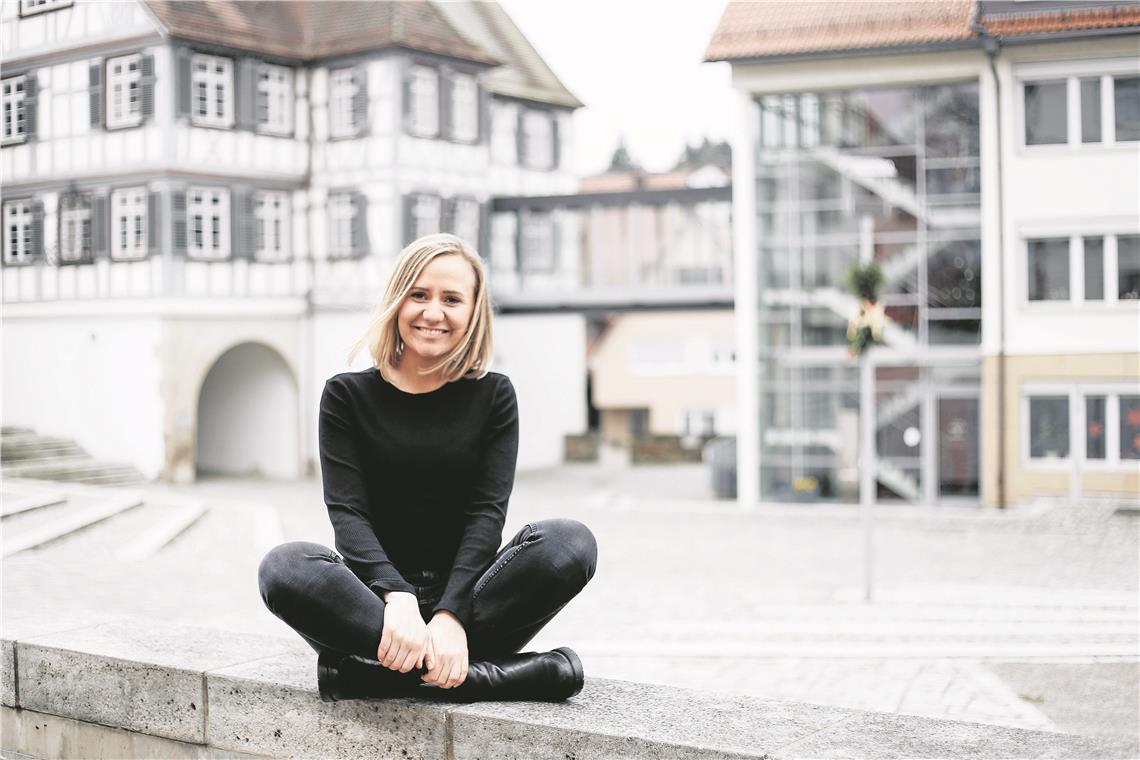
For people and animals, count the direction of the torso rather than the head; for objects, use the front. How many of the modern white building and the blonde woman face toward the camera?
2

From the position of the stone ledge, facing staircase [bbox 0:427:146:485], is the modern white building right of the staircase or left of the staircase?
right

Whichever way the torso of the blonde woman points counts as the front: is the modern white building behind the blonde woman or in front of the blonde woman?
behind

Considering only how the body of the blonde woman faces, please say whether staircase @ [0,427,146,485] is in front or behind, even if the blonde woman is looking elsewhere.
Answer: behind

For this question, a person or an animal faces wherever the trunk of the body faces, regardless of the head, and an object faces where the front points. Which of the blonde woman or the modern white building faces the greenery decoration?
the modern white building

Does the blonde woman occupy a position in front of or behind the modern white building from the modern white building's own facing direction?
in front

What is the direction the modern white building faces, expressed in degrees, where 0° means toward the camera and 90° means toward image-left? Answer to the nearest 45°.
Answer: approximately 0°

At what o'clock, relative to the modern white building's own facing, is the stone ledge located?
The stone ledge is roughly at 12 o'clock from the modern white building.

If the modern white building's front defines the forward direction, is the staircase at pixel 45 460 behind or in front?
in front
